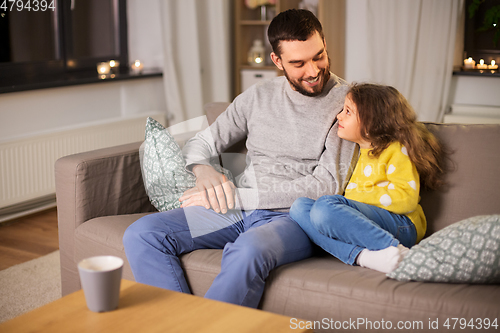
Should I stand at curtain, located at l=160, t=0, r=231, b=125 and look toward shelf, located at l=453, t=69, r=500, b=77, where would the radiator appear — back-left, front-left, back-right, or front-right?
back-right

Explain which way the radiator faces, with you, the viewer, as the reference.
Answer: facing the viewer and to the right of the viewer

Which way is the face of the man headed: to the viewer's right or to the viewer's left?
to the viewer's right

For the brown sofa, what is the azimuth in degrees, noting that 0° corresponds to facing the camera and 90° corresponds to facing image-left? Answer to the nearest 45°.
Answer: approximately 45°

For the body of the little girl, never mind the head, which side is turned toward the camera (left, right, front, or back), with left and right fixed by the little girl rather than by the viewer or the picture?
left

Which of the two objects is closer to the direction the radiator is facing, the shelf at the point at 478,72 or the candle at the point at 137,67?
the shelf

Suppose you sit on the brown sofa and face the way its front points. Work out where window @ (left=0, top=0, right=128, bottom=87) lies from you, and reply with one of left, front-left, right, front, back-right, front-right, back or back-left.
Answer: right

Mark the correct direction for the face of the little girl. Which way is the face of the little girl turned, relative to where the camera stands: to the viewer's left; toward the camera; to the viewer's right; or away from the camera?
to the viewer's left

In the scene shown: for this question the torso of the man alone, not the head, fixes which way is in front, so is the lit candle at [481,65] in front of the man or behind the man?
behind

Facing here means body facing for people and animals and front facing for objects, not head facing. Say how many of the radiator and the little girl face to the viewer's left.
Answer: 1

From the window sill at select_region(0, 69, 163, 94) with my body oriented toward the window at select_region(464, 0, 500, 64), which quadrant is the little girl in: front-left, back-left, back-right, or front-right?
front-right

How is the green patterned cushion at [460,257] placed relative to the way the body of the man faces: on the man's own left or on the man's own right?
on the man's own left

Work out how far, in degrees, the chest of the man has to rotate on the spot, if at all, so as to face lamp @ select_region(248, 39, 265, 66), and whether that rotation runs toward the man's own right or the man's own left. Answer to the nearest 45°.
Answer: approximately 135° to the man's own right

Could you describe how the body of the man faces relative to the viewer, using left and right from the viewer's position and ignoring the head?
facing the viewer and to the left of the viewer

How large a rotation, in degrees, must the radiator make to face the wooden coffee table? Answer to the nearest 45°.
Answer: approximately 45° to its right

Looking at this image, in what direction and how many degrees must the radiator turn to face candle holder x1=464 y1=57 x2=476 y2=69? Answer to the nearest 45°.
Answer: approximately 45° to its left
